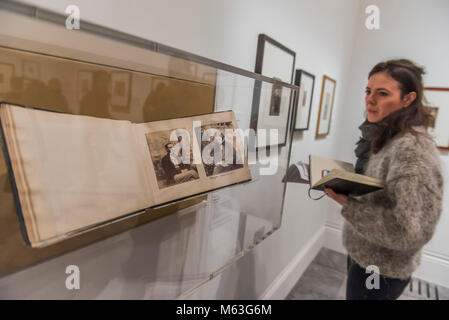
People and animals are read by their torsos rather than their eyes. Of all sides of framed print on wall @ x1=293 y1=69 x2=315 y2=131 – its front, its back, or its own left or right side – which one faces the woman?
front

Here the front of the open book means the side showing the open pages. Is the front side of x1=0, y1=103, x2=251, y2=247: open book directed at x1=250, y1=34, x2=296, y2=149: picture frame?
no

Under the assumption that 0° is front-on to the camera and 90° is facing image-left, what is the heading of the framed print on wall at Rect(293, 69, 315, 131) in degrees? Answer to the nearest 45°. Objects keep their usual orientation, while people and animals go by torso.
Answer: approximately 315°

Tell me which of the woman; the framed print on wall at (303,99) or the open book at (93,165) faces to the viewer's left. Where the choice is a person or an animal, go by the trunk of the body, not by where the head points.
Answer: the woman

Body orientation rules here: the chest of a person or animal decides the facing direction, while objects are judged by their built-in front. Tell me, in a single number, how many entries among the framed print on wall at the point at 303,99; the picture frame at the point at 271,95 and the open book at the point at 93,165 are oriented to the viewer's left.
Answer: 0

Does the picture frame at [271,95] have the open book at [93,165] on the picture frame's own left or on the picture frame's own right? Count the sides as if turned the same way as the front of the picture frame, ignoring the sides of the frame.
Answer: on the picture frame's own right

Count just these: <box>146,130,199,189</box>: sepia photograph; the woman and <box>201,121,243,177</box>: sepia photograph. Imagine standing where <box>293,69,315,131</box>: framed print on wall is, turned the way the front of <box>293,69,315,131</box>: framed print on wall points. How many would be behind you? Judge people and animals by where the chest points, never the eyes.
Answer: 0

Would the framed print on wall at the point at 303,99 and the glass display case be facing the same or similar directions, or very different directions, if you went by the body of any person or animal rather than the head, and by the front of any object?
same or similar directions

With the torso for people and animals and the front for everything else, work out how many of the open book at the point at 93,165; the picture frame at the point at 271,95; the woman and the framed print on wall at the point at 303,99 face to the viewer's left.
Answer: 1

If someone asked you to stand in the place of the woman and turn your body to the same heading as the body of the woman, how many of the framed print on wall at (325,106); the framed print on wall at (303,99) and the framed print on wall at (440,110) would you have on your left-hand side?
0

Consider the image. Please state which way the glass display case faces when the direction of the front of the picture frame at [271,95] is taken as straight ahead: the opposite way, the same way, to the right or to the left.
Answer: the same way

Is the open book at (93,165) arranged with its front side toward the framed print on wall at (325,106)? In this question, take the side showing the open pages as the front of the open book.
no

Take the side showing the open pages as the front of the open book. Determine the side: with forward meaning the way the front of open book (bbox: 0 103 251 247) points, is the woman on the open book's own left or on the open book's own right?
on the open book's own left

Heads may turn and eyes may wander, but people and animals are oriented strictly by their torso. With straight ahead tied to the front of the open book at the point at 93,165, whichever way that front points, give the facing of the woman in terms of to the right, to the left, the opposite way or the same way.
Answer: the opposite way

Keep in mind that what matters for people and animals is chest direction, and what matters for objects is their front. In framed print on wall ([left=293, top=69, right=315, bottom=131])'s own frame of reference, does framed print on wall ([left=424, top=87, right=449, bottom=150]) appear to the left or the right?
on its left

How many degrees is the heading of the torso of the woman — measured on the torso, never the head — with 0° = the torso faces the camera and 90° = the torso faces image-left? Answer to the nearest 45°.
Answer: approximately 90°
